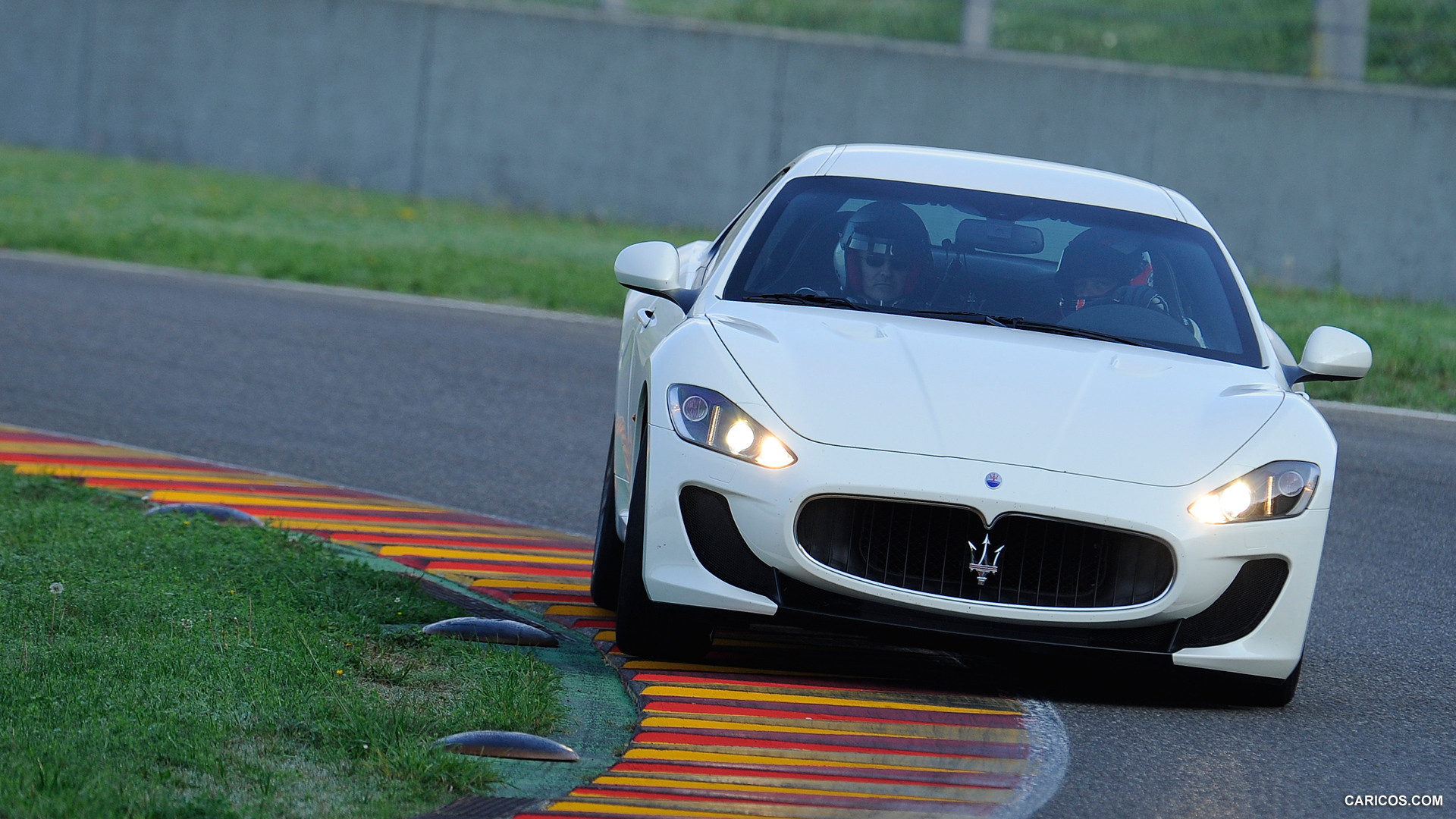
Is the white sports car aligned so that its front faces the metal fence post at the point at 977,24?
no

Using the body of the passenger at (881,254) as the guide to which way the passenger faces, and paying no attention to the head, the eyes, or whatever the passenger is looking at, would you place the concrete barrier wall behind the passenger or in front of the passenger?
behind

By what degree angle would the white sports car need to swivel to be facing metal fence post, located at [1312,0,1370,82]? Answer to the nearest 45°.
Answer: approximately 180°

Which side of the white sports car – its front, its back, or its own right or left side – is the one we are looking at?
front

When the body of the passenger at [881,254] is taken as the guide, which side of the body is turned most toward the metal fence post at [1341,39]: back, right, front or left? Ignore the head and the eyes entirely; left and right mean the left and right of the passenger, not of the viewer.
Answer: back

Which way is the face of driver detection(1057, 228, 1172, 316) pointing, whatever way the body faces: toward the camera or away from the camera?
toward the camera

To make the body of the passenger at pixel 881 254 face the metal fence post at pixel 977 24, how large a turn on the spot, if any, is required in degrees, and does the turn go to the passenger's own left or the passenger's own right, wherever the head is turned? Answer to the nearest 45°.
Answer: approximately 180°
